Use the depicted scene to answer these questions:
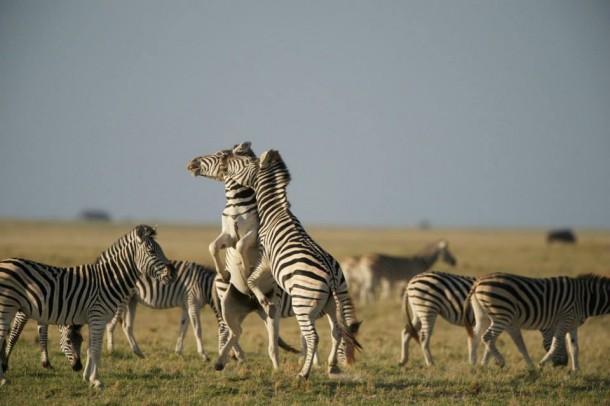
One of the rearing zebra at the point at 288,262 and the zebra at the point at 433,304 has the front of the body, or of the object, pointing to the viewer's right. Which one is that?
the zebra

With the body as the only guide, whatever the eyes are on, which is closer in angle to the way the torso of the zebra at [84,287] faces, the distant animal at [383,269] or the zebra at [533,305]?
the zebra

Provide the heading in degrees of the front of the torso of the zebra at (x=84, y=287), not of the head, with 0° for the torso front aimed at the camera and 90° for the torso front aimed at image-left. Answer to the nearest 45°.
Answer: approximately 270°

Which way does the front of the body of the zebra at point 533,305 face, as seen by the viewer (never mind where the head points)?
to the viewer's right

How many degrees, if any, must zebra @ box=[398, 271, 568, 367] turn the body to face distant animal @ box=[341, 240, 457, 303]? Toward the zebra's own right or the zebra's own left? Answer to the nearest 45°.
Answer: approximately 90° to the zebra's own left

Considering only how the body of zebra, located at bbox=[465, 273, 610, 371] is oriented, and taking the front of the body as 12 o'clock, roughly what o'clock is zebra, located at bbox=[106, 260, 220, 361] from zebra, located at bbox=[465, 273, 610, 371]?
zebra, located at bbox=[106, 260, 220, 361] is roughly at 6 o'clock from zebra, located at bbox=[465, 273, 610, 371].

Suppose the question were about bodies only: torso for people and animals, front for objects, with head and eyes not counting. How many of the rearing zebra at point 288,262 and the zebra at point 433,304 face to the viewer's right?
1

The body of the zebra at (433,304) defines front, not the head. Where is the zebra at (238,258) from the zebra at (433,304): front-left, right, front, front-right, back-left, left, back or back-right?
back-right

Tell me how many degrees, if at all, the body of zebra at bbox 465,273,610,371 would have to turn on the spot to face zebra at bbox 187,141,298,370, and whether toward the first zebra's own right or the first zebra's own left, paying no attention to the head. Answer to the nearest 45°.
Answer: approximately 135° to the first zebra's own right

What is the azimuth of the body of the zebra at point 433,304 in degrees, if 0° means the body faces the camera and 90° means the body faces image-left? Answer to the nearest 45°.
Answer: approximately 270°

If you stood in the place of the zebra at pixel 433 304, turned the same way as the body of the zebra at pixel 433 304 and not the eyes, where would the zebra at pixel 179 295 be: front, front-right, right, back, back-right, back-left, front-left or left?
back
